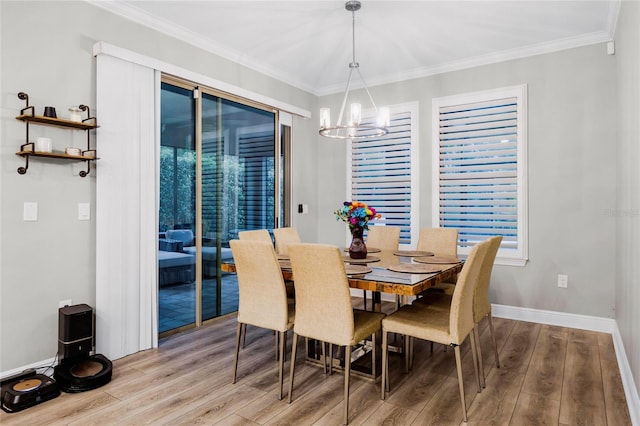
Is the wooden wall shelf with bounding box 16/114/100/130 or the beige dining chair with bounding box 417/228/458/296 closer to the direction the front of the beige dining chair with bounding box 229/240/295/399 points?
the beige dining chair

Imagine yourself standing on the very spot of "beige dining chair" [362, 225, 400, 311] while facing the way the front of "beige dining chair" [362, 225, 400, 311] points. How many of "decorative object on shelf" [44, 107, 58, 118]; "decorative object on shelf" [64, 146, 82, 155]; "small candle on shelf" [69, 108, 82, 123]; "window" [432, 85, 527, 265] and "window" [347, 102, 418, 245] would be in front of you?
3

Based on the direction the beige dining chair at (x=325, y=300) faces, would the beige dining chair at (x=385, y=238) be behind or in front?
in front

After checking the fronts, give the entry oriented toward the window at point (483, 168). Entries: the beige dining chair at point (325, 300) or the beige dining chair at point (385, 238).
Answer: the beige dining chair at point (325, 300)

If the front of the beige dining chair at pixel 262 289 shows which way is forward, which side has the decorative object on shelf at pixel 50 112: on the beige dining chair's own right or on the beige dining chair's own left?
on the beige dining chair's own left

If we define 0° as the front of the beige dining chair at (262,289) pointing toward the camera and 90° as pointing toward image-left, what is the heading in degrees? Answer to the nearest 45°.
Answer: approximately 225°

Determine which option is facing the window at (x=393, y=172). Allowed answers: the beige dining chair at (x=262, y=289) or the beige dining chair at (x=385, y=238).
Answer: the beige dining chair at (x=262, y=289)

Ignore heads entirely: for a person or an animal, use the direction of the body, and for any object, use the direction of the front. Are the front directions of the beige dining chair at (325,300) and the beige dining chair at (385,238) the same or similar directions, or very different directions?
very different directions

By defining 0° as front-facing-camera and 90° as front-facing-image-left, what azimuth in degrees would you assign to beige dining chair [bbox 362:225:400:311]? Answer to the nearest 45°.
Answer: approximately 45°

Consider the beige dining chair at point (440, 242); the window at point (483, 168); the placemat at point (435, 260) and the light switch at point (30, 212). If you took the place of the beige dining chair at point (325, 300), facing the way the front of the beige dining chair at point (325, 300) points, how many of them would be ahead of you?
3

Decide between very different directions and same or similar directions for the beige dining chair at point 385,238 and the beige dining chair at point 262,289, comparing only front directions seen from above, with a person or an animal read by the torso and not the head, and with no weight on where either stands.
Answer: very different directions
